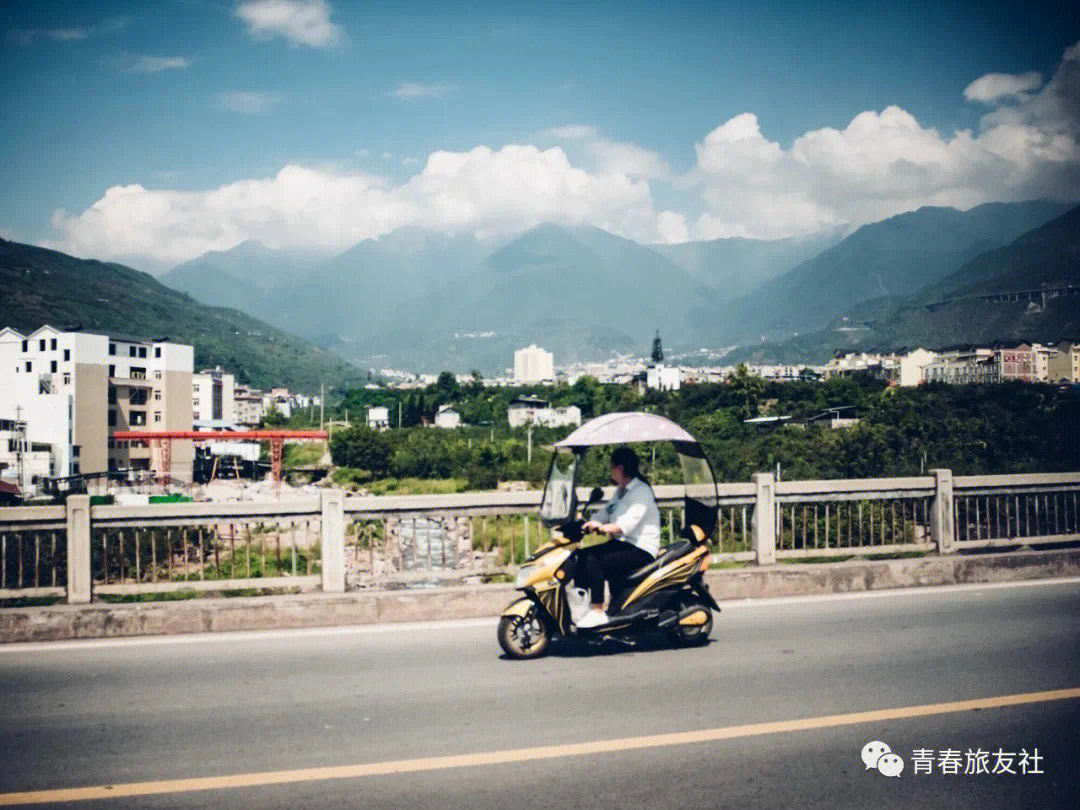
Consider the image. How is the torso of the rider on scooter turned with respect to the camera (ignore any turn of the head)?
to the viewer's left

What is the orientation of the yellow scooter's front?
to the viewer's left
